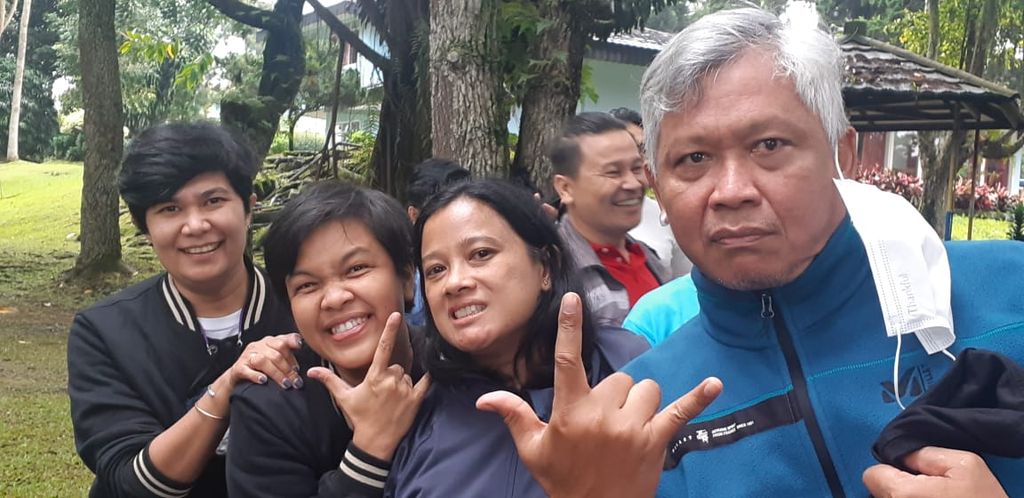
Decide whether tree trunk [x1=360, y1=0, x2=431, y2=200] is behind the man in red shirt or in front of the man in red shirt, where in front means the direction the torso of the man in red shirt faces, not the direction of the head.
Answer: behind

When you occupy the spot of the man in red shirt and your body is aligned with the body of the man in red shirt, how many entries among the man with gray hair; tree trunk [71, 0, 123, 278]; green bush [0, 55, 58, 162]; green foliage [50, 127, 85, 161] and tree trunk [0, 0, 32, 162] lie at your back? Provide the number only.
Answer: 4

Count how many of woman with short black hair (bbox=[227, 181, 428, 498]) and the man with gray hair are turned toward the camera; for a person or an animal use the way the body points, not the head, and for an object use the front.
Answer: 2

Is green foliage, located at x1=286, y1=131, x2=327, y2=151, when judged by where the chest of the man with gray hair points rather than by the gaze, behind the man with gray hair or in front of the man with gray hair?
behind

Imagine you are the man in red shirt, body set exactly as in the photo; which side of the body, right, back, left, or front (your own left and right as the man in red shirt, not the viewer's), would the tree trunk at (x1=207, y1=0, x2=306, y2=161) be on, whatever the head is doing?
back

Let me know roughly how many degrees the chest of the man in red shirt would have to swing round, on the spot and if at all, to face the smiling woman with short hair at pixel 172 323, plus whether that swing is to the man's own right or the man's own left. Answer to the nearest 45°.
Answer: approximately 90° to the man's own right

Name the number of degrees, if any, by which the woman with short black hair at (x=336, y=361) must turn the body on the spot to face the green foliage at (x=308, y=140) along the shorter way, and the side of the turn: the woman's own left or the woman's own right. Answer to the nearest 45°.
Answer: approximately 180°

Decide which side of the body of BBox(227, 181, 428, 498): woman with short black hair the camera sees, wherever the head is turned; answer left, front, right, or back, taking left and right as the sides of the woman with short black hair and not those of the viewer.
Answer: front

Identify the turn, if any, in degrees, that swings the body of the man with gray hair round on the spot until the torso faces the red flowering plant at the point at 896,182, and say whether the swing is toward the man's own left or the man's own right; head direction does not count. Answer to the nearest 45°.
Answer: approximately 180°

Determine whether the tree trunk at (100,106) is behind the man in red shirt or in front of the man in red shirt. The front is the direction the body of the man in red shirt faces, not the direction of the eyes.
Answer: behind

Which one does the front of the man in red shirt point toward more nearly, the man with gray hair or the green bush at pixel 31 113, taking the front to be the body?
the man with gray hair

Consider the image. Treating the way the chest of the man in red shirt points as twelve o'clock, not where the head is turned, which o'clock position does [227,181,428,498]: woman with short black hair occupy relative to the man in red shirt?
The woman with short black hair is roughly at 2 o'clock from the man in red shirt.

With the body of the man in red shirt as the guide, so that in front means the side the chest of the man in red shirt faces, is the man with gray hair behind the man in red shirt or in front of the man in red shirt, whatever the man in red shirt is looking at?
in front
